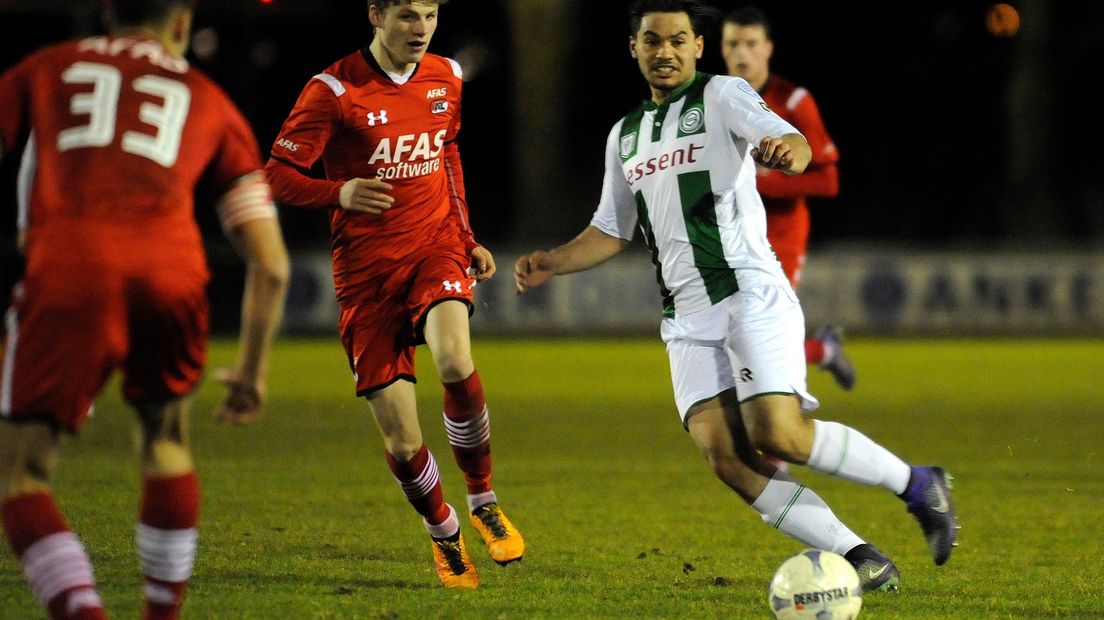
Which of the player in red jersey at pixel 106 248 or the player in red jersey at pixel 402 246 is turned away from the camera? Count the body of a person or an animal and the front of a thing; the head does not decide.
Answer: the player in red jersey at pixel 106 248

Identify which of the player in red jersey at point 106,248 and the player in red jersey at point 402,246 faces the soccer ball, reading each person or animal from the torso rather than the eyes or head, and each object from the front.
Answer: the player in red jersey at point 402,246

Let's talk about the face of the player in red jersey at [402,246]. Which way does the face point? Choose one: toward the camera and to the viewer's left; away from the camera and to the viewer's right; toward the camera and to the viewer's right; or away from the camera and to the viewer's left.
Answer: toward the camera and to the viewer's right

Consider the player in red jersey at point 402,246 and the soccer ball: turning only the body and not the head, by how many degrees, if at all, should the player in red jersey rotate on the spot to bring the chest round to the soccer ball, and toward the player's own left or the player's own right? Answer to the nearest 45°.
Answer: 0° — they already face it

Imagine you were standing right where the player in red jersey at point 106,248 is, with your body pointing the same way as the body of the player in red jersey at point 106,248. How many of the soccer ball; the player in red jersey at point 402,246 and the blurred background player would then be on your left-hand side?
0

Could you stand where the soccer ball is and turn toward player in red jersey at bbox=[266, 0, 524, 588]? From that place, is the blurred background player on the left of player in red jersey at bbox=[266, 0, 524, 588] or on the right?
right

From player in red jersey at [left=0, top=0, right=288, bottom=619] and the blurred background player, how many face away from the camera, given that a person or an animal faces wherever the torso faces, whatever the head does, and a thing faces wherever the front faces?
1

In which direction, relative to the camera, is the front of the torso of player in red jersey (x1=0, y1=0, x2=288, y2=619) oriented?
away from the camera

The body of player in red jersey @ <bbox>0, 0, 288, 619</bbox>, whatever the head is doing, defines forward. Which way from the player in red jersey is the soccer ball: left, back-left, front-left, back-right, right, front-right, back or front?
right

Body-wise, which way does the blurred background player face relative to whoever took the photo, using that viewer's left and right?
facing the viewer and to the left of the viewer

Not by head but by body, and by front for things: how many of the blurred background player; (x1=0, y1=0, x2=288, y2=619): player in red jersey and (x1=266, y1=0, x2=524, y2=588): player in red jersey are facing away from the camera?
1

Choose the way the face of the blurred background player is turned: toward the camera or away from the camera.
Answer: toward the camera

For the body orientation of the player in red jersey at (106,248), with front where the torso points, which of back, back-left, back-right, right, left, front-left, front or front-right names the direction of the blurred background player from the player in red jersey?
front-right

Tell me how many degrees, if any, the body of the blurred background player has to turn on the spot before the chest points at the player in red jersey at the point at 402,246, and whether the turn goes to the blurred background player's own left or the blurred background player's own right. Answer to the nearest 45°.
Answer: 0° — they already face them
